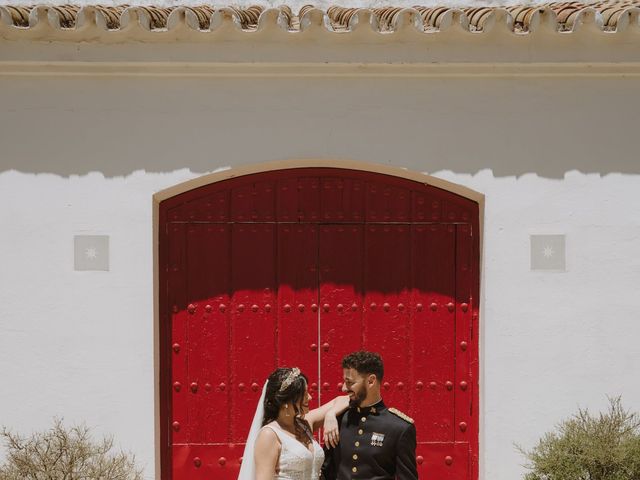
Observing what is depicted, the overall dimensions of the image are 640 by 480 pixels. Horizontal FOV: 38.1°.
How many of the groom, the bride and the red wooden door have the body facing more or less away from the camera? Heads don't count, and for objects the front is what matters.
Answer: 0

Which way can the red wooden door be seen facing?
toward the camera

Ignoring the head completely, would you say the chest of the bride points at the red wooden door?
no

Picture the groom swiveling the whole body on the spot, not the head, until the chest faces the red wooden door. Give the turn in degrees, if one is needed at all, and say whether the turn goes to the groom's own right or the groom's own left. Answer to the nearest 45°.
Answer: approximately 135° to the groom's own right

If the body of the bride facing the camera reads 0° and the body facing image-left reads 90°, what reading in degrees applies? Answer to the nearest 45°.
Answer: approximately 315°

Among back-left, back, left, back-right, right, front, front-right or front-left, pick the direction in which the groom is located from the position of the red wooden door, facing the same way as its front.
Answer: front

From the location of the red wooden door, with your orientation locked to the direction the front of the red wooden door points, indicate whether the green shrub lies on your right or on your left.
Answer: on your left

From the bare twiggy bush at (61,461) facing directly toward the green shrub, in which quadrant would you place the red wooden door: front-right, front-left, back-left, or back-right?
front-left

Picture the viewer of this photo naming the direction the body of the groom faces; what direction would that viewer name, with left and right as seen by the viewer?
facing the viewer and to the left of the viewer

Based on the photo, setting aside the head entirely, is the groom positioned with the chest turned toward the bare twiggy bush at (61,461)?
no

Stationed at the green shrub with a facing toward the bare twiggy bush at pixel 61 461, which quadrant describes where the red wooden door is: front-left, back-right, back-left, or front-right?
front-right

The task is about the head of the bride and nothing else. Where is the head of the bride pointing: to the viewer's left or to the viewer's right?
to the viewer's right

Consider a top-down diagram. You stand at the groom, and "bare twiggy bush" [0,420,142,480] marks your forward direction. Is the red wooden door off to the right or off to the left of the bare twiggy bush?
right

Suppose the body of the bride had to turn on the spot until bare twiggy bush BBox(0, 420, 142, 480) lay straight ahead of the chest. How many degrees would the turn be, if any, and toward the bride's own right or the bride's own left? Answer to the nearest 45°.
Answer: approximately 180°

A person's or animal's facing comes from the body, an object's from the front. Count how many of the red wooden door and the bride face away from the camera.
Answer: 0
